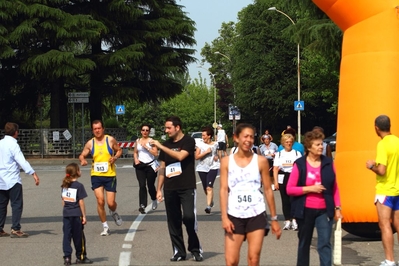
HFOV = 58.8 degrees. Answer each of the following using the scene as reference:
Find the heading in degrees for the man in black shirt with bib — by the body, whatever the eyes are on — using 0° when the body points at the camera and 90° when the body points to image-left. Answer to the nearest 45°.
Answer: approximately 45°

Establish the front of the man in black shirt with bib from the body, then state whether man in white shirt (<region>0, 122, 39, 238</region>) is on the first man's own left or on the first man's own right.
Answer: on the first man's own right

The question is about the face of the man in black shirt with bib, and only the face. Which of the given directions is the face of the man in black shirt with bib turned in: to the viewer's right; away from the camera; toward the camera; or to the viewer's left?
to the viewer's left

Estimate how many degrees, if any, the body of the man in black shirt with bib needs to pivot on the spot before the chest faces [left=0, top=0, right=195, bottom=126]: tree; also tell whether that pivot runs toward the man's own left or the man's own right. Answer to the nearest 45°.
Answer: approximately 135° to the man's own right

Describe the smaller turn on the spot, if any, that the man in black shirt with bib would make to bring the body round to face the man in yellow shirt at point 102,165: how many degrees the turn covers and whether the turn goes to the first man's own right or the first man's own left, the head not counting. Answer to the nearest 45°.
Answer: approximately 90° to the first man's own right

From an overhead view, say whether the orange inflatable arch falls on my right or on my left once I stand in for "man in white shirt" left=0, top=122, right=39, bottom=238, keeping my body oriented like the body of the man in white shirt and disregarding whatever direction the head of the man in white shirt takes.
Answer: on my right

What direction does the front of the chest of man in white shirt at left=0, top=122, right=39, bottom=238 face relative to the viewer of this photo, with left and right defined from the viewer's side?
facing away from the viewer and to the right of the viewer

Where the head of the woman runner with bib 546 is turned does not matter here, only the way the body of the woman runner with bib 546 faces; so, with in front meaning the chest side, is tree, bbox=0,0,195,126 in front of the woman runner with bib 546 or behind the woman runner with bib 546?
behind

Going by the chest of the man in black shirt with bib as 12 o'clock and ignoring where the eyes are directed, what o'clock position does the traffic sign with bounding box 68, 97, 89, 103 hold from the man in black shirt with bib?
The traffic sign is roughly at 4 o'clock from the man in black shirt with bib.

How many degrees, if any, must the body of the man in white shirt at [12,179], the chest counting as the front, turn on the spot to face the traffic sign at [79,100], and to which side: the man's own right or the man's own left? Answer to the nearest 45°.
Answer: approximately 45° to the man's own left

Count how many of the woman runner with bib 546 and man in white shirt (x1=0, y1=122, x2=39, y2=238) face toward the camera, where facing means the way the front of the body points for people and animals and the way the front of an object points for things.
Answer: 1

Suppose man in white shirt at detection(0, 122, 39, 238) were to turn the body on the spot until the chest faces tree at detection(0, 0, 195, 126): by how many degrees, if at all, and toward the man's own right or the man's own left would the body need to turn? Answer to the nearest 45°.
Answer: approximately 45° to the man's own left
